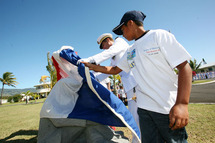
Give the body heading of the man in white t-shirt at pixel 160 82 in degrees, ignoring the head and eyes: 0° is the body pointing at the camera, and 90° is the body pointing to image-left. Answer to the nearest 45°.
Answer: approximately 45°

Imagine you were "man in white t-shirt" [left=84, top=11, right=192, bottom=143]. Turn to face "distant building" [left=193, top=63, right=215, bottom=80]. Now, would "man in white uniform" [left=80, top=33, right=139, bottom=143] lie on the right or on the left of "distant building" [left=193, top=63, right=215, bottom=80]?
left

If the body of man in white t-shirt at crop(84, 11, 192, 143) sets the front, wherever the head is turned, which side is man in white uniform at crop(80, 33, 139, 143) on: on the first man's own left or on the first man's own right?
on the first man's own right

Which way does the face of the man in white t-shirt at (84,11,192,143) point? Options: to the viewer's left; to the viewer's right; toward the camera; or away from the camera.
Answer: to the viewer's left

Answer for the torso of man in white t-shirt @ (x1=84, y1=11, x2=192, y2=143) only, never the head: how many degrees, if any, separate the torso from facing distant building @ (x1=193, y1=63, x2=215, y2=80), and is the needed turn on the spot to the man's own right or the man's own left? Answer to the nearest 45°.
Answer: approximately 180°
